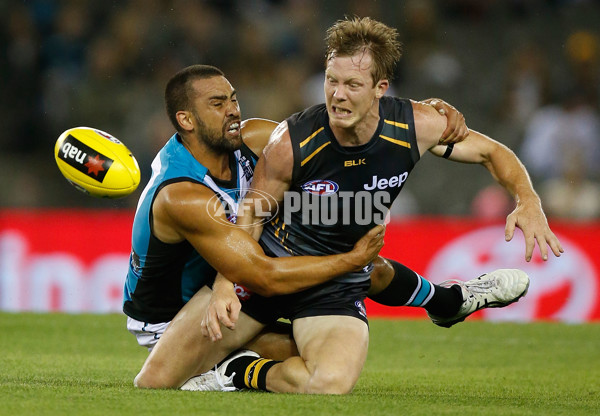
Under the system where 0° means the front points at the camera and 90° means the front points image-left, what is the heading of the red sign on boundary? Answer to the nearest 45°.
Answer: approximately 0°
